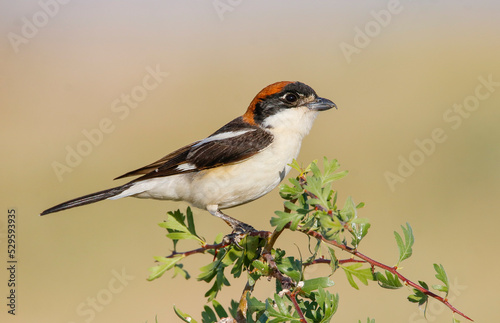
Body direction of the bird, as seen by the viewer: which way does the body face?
to the viewer's right
